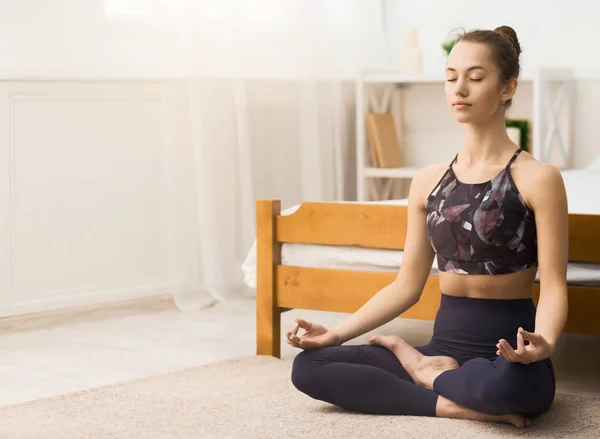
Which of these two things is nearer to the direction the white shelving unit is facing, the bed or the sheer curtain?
the bed

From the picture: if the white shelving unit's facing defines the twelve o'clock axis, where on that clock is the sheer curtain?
The sheer curtain is roughly at 2 o'clock from the white shelving unit.

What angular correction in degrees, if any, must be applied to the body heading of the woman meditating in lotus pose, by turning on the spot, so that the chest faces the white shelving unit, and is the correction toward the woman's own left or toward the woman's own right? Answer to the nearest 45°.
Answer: approximately 135° to the woman's own right

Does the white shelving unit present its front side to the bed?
yes

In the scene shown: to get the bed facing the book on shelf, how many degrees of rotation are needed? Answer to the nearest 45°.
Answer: approximately 180°

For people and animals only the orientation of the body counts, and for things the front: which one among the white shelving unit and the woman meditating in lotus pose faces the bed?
the white shelving unit

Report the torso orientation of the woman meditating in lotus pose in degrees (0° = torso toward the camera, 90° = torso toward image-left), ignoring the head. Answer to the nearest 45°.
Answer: approximately 45°

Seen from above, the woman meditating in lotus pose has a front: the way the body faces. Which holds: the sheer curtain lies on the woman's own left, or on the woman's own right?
on the woman's own right

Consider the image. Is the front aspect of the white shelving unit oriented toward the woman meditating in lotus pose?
yes
